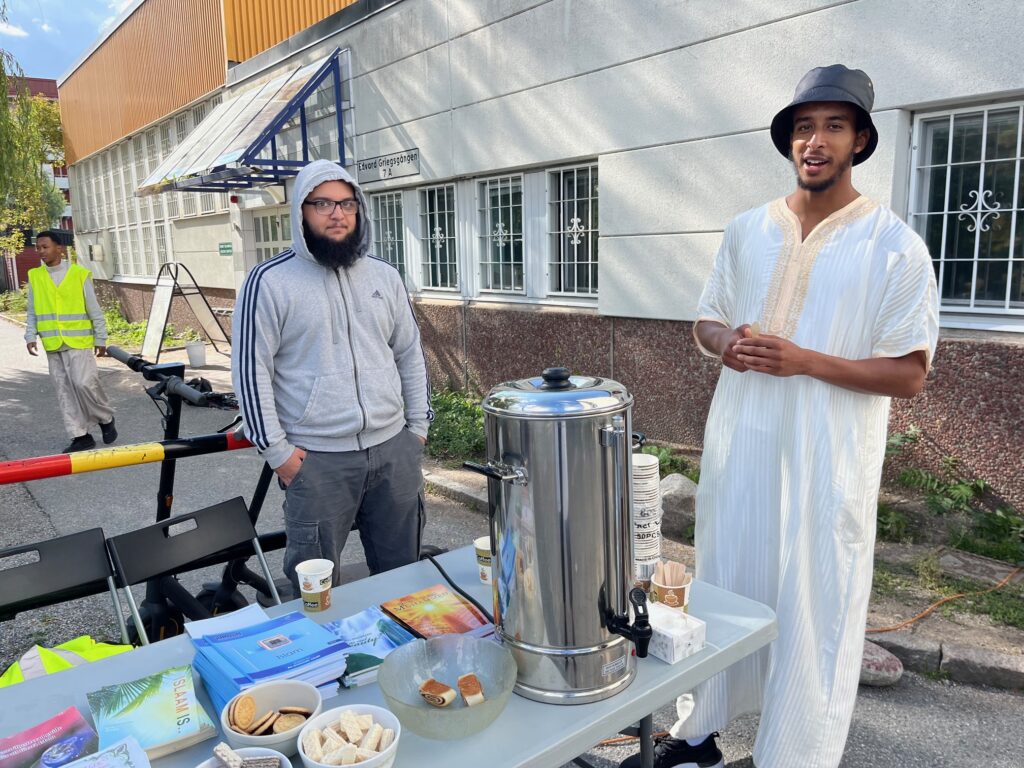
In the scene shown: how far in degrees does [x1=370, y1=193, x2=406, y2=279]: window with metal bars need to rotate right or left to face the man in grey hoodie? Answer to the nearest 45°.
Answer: approximately 45° to its left

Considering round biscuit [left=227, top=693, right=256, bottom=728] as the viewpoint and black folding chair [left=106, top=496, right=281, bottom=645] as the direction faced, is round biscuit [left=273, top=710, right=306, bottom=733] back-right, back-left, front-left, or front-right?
back-right

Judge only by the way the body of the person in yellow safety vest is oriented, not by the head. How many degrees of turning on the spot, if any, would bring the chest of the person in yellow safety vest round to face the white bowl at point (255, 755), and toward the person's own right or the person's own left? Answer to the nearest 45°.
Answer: approximately 45° to the person's own left

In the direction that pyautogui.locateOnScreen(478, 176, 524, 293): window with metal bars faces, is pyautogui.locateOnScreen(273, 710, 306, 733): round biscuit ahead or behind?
ahead

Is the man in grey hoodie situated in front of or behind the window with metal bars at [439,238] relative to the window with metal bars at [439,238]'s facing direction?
in front

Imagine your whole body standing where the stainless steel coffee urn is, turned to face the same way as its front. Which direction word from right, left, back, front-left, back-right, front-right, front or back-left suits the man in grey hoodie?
back

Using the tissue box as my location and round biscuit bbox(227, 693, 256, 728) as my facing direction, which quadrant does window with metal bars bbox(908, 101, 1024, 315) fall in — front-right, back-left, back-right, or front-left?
back-right

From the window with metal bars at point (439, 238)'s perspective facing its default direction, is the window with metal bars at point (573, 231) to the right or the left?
on its left

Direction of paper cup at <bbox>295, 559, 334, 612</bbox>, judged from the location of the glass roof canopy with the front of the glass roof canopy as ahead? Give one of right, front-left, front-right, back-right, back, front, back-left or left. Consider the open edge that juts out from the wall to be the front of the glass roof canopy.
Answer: front-left

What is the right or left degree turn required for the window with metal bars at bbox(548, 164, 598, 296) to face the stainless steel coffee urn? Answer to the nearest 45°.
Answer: approximately 45° to its left

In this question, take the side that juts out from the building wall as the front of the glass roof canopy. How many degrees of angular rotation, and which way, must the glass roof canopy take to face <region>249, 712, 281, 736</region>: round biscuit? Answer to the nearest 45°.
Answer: approximately 45° to its left
